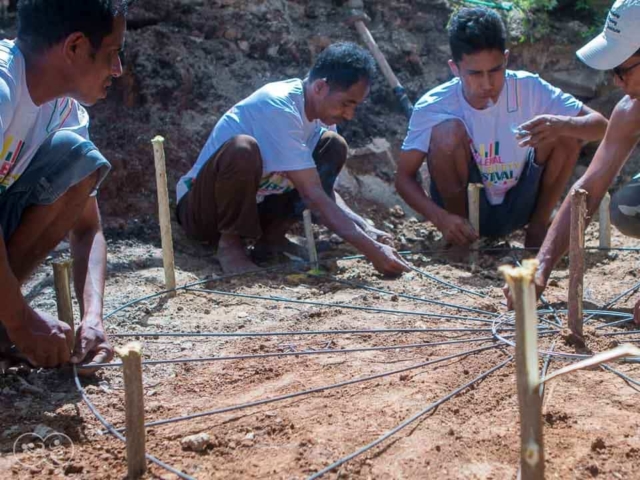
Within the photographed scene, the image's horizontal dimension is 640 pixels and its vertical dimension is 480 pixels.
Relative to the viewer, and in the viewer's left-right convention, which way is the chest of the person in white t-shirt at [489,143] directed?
facing the viewer

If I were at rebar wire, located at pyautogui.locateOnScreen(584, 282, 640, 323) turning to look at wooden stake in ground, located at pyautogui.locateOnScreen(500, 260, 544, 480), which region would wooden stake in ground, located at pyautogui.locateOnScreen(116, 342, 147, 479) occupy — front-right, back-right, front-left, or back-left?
front-right

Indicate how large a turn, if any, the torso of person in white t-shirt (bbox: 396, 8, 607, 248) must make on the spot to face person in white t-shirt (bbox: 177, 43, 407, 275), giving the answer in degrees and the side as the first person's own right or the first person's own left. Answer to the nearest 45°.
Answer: approximately 90° to the first person's own right

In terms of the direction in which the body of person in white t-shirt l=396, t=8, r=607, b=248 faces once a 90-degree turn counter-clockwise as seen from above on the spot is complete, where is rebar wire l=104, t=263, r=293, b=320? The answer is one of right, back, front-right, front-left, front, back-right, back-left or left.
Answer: back-right

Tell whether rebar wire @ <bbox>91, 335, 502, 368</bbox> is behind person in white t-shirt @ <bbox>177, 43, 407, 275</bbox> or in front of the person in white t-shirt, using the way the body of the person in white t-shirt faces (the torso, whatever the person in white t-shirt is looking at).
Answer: in front

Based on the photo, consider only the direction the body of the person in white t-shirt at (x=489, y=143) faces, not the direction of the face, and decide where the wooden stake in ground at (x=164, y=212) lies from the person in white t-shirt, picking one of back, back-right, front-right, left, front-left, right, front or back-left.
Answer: front-right

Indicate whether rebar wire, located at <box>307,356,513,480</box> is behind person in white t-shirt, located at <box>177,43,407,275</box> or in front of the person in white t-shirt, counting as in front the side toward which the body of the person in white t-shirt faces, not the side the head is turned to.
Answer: in front

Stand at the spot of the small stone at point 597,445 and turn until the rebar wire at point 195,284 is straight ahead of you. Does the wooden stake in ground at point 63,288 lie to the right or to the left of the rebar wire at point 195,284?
left

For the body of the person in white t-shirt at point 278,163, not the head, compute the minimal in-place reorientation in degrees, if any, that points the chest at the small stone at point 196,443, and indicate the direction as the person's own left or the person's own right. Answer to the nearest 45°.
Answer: approximately 45° to the person's own right

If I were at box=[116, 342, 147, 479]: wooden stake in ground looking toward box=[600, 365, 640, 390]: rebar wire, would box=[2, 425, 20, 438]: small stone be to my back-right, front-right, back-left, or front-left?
back-left

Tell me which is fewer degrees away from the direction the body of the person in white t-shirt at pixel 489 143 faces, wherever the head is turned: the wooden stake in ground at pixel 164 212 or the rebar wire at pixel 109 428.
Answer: the rebar wire

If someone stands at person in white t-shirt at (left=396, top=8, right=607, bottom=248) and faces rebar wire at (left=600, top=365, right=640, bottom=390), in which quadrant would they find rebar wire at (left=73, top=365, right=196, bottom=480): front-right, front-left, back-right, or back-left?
front-right

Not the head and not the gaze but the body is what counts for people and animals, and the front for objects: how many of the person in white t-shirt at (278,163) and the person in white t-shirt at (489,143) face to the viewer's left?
0

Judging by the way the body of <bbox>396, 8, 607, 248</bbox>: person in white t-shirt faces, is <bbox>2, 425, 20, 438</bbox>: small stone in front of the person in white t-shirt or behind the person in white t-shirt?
in front

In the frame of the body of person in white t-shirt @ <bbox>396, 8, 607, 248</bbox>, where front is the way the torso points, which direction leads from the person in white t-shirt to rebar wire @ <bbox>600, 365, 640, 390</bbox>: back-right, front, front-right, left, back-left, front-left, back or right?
front

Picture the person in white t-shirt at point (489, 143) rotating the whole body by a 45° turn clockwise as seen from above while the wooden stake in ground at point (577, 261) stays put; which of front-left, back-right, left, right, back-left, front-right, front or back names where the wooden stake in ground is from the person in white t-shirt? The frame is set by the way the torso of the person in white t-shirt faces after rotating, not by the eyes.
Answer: front-left

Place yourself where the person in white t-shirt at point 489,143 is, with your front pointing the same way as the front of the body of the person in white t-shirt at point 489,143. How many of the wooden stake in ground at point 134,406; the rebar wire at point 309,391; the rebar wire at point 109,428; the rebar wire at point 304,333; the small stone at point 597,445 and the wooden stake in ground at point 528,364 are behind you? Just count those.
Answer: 0

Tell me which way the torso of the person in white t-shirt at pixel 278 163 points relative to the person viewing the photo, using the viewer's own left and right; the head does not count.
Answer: facing the viewer and to the right of the viewer
